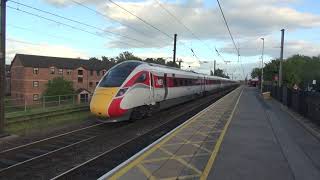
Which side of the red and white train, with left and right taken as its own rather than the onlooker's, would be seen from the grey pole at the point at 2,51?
front

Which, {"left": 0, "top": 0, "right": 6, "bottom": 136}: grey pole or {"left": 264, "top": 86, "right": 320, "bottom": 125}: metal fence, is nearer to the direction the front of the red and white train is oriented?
the grey pole

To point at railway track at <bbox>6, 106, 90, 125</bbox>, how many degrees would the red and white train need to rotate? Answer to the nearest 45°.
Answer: approximately 45° to its right

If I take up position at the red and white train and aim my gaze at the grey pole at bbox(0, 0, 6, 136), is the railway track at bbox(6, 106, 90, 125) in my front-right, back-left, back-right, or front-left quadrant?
front-right

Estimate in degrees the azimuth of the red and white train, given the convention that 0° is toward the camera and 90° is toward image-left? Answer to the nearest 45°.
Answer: approximately 45°
